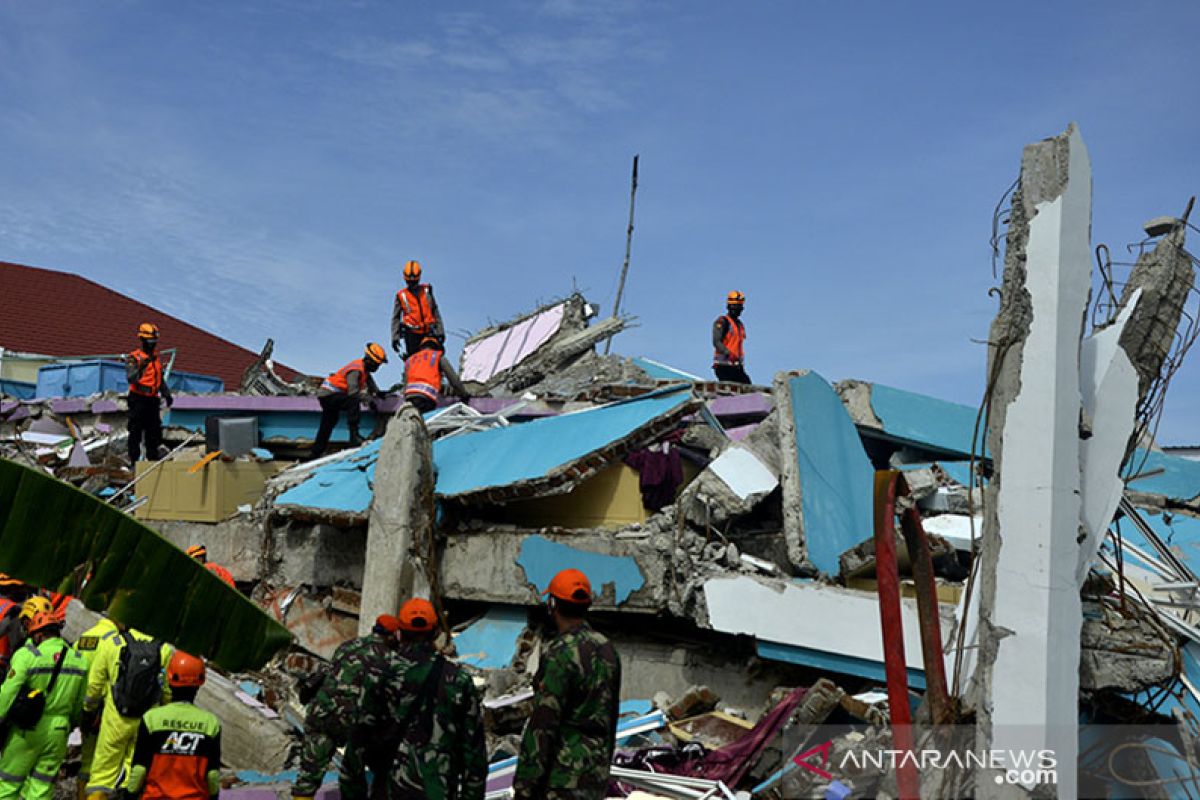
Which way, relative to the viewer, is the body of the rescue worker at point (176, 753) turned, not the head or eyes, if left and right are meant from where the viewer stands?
facing away from the viewer

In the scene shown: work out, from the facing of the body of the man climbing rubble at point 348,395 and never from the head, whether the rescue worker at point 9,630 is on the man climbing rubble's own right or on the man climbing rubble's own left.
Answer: on the man climbing rubble's own right

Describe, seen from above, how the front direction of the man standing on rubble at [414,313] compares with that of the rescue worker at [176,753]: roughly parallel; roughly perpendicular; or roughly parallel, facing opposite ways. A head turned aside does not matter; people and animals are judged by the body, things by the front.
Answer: roughly parallel, facing opposite ways

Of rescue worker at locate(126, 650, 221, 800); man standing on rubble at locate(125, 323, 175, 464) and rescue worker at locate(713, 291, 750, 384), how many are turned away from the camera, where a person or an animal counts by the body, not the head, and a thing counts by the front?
1

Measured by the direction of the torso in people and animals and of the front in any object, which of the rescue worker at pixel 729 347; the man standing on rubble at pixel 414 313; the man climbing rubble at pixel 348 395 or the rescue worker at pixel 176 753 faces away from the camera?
the rescue worker at pixel 176 753

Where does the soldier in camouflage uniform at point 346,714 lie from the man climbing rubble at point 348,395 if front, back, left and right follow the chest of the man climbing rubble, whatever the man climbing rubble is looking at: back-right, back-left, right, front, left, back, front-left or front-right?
right

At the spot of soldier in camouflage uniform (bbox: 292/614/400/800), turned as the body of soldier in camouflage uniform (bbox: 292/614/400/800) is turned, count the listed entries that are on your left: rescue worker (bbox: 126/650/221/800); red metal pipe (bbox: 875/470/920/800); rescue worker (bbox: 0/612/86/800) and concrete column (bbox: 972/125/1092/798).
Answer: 2

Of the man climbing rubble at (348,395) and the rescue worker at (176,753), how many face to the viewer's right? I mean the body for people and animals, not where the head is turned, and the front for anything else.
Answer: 1

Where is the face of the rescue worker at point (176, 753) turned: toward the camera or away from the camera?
away from the camera

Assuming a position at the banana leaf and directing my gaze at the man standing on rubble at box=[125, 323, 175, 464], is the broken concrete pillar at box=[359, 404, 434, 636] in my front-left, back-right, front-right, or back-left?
front-right

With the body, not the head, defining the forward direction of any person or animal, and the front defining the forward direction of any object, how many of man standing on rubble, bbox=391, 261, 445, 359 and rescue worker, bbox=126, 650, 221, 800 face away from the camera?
1

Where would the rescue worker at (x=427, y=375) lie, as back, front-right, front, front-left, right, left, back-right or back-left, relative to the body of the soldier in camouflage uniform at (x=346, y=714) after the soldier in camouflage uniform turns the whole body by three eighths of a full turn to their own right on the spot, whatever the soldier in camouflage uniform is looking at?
back

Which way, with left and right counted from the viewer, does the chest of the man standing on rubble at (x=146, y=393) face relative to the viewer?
facing the viewer and to the right of the viewer

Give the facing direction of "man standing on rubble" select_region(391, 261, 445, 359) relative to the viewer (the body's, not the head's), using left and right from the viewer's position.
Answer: facing the viewer

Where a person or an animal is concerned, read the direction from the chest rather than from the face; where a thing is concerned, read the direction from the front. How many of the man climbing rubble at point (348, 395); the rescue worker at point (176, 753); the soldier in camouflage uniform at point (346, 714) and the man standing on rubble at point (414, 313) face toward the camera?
1

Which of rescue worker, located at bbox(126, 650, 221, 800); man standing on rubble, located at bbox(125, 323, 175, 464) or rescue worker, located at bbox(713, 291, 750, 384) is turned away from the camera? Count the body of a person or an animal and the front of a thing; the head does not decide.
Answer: rescue worker, located at bbox(126, 650, 221, 800)

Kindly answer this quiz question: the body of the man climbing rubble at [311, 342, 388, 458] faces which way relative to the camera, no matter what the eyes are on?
to the viewer's right
